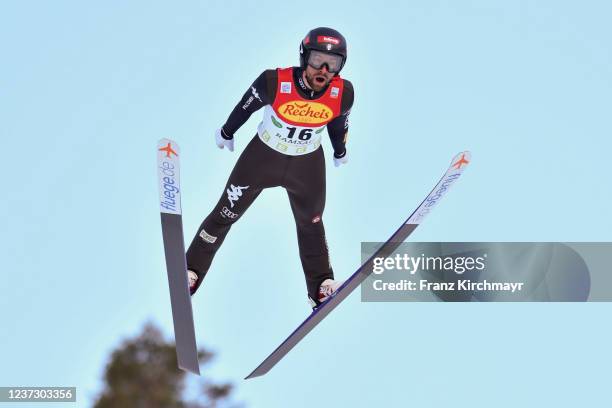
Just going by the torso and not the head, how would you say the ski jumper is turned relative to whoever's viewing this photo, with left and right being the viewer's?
facing the viewer

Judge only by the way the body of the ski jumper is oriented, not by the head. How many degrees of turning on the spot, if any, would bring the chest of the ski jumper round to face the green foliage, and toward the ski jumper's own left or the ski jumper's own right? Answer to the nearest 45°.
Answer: approximately 135° to the ski jumper's own right
